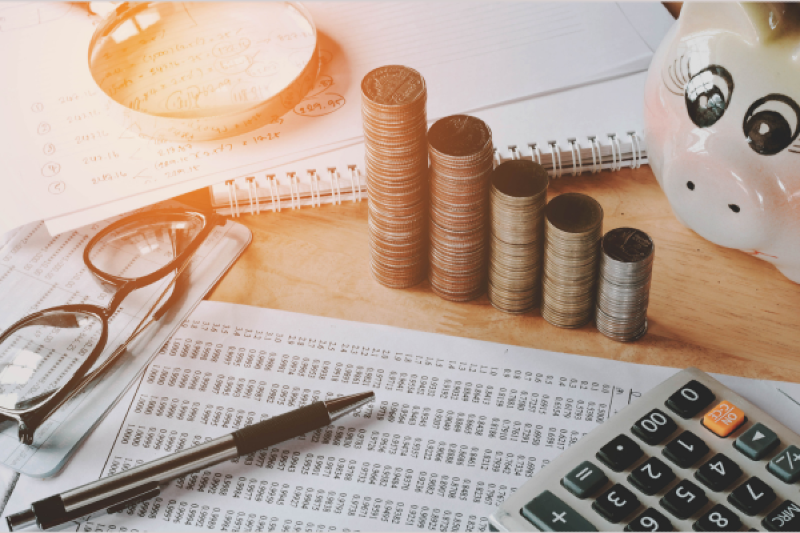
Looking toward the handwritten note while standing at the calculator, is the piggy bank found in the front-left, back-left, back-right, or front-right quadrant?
front-right

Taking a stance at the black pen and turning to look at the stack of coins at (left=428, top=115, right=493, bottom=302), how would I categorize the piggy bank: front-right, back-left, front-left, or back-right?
front-right

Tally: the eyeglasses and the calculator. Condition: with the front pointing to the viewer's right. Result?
0
